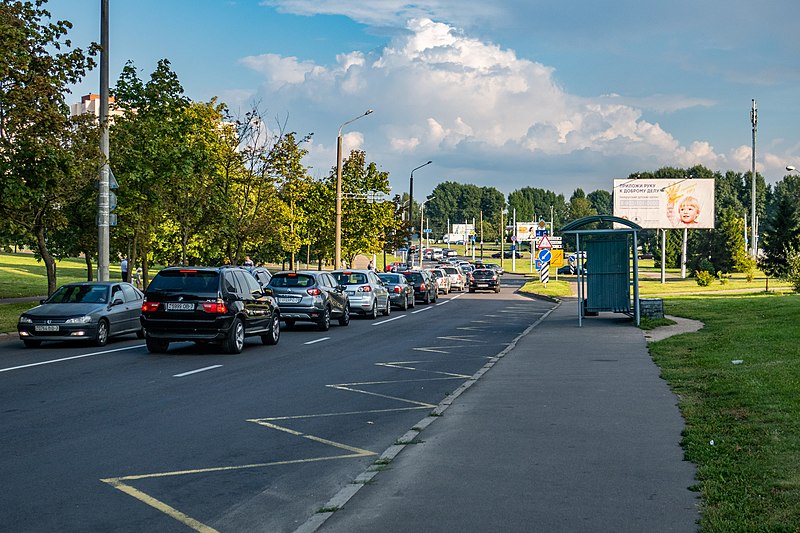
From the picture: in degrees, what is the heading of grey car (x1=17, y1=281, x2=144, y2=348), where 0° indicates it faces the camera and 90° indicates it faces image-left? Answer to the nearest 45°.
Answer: approximately 45°

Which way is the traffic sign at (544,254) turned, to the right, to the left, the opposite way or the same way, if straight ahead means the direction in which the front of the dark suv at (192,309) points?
the opposite way

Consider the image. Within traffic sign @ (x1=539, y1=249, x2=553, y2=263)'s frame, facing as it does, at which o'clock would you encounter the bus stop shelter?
The bus stop shelter is roughly at 12 o'clock from the traffic sign.

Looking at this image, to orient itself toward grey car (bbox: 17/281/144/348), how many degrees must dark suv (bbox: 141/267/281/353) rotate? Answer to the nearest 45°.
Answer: approximately 90° to its left

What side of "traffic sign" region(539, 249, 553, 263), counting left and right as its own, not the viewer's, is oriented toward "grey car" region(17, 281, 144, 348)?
front

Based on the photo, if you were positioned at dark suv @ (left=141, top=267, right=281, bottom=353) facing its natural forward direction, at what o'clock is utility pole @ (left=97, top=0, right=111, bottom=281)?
The utility pole is roughly at 10 o'clock from the dark suv.

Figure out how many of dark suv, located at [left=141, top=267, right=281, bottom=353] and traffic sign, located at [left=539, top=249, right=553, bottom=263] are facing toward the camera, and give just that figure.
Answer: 1

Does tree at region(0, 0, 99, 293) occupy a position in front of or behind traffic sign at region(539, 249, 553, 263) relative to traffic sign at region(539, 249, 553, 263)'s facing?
in front

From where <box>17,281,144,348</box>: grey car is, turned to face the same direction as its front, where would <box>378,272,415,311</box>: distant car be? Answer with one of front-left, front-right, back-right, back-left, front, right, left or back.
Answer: back

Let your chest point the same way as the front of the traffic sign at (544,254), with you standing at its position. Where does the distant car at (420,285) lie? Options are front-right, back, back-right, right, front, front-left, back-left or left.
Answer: front-right

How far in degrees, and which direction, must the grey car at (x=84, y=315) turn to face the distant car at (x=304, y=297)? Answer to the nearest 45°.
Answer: approximately 180°

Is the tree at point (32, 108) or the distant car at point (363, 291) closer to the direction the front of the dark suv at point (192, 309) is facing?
the distant car
